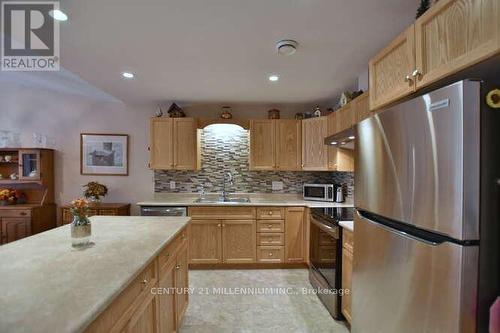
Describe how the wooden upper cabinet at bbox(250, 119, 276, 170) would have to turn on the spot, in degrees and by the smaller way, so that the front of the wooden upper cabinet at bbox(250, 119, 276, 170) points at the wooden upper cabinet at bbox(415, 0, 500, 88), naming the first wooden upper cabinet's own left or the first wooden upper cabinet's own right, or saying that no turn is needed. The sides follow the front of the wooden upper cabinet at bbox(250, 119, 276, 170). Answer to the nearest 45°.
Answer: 0° — it already faces it

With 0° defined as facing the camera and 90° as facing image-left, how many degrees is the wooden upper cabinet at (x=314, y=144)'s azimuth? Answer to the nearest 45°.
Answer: approximately 0°

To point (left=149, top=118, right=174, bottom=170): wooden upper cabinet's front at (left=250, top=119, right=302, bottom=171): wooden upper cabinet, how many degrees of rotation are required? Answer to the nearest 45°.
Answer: approximately 90° to its left

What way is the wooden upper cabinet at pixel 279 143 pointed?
toward the camera

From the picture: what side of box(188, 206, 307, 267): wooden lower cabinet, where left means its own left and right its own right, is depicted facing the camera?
front

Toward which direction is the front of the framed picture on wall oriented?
toward the camera

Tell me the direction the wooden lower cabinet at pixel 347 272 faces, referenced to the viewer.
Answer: facing to the left of the viewer

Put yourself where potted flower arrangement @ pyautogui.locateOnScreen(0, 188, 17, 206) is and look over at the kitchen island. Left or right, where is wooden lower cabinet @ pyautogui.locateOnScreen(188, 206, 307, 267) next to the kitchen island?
left

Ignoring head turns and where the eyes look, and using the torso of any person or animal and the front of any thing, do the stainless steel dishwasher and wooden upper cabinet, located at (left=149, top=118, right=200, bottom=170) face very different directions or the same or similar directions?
same or similar directions

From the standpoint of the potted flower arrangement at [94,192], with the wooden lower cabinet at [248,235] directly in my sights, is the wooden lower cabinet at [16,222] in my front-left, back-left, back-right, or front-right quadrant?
back-right

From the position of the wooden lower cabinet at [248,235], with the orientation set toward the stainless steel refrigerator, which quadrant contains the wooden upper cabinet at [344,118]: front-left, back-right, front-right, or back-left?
front-left

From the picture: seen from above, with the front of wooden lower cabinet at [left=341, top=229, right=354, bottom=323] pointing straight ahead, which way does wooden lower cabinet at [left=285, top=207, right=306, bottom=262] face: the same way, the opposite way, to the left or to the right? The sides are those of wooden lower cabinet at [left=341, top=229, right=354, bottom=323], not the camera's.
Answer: to the left

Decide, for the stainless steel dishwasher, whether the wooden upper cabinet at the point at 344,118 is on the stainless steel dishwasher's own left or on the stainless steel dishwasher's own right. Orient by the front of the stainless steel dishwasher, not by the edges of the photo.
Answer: on the stainless steel dishwasher's own left
